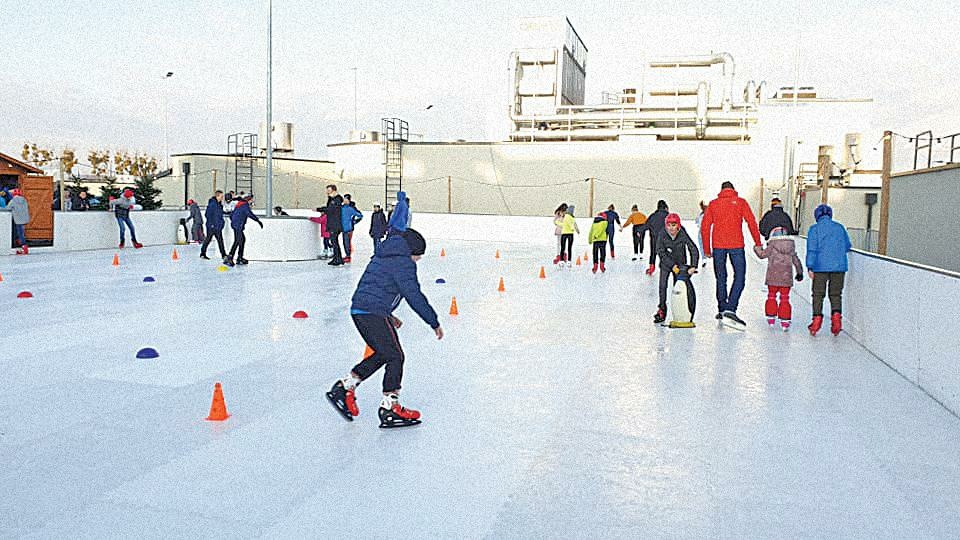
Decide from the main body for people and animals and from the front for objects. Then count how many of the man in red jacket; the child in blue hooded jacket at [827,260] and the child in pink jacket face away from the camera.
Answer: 3

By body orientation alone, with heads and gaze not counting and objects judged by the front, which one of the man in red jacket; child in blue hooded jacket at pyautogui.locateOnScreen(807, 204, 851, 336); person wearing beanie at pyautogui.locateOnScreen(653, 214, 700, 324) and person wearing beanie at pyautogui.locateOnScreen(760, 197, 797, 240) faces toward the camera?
person wearing beanie at pyautogui.locateOnScreen(653, 214, 700, 324)

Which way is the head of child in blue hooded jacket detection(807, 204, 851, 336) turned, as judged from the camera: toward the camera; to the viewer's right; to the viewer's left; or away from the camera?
away from the camera

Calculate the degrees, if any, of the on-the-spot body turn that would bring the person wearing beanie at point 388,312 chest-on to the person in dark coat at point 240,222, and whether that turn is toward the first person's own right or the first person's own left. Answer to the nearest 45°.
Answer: approximately 90° to the first person's own left

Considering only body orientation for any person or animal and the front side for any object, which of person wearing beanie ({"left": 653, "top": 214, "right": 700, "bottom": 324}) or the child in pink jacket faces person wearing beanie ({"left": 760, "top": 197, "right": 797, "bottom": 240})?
the child in pink jacket

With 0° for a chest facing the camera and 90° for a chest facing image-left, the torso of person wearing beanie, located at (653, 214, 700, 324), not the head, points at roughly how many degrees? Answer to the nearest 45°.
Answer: approximately 0°

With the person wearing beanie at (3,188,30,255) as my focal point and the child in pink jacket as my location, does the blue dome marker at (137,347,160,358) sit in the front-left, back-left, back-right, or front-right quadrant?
front-left

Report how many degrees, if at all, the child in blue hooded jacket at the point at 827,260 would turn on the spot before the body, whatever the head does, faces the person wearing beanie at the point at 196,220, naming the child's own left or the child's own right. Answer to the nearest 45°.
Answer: approximately 45° to the child's own left

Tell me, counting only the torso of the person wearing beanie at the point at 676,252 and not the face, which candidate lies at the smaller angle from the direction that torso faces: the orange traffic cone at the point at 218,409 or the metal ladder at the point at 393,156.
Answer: the orange traffic cone

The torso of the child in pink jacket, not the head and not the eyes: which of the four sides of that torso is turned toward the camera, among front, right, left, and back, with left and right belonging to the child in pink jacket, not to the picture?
back

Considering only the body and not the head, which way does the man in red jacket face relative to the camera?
away from the camera

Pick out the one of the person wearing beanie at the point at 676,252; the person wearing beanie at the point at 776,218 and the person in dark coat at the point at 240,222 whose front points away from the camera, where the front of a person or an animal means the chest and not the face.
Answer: the person wearing beanie at the point at 776,218

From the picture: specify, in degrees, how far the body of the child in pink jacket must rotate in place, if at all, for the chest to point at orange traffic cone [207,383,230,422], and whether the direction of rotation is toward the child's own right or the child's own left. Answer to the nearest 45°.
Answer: approximately 135° to the child's own left
